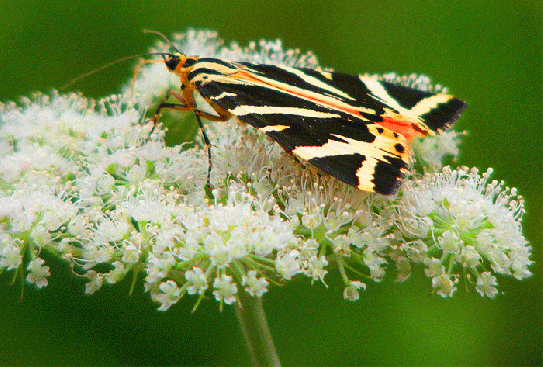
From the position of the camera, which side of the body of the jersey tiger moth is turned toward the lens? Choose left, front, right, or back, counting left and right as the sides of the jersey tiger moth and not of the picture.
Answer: left
